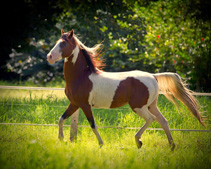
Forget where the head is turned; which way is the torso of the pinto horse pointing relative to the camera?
to the viewer's left
